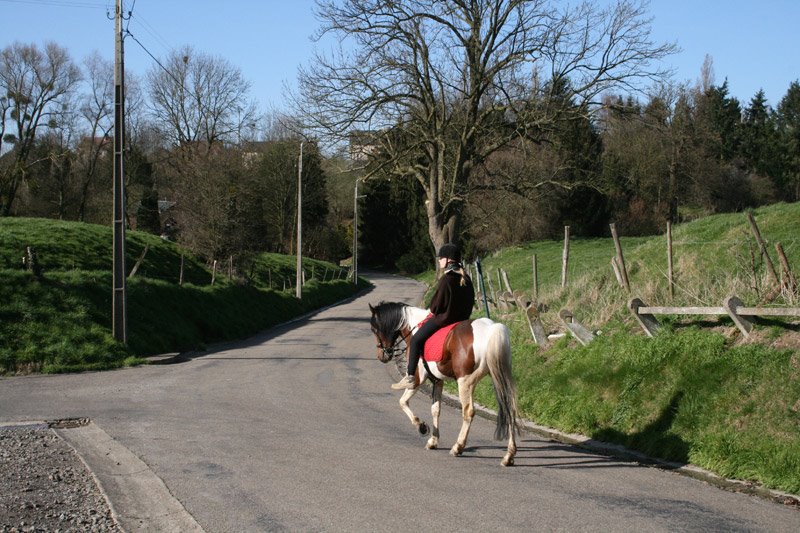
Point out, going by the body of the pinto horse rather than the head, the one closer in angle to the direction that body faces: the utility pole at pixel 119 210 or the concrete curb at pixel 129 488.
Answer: the utility pole

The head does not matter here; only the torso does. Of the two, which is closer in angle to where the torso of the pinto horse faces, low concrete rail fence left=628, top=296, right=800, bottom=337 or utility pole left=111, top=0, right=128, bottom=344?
the utility pole

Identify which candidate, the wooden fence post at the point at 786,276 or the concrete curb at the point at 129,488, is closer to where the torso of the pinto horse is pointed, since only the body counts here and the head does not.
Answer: the concrete curb

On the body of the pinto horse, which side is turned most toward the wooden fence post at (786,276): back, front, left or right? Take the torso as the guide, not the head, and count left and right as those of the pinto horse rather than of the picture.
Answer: right

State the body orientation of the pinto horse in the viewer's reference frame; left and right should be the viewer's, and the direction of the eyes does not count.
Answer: facing away from the viewer and to the left of the viewer

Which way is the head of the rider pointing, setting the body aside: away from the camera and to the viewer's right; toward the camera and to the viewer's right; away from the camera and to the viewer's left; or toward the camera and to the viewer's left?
away from the camera and to the viewer's left

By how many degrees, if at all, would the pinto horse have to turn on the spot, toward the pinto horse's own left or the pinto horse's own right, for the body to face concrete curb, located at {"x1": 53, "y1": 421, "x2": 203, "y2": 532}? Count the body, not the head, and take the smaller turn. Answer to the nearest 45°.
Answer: approximately 90° to the pinto horse's own left
